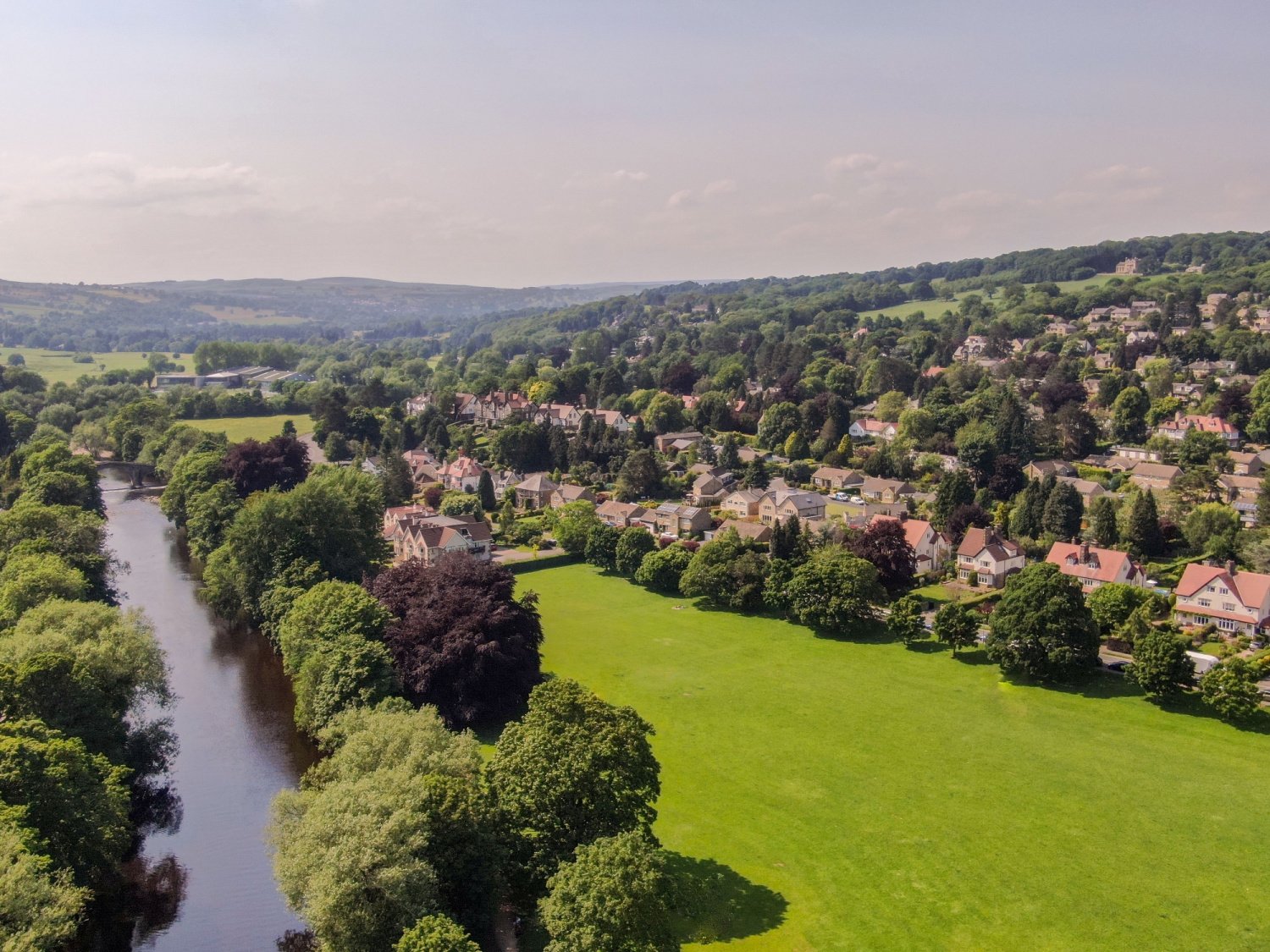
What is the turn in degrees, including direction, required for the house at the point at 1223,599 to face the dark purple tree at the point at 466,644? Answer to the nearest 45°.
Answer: approximately 45° to its right

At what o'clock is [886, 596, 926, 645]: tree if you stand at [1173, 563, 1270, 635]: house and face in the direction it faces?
The tree is roughly at 2 o'clock from the house.

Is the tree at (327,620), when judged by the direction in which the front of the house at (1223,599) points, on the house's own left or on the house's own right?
on the house's own right

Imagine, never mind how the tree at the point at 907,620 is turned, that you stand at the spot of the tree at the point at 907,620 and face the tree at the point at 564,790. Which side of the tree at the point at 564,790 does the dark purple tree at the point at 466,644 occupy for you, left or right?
right

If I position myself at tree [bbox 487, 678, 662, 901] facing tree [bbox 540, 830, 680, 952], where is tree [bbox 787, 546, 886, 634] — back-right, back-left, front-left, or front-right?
back-left

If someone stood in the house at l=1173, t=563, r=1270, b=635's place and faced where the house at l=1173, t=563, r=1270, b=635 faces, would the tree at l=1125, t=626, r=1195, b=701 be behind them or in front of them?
in front

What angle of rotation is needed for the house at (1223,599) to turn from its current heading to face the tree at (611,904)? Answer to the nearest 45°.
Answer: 0° — it already faces it

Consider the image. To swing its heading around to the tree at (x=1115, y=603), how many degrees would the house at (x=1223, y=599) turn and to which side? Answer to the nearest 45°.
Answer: approximately 45° to its right

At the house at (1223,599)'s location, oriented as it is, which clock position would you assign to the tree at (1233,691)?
The tree is roughly at 12 o'clock from the house.

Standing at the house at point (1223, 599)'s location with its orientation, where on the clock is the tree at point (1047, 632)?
The tree is roughly at 1 o'clock from the house.

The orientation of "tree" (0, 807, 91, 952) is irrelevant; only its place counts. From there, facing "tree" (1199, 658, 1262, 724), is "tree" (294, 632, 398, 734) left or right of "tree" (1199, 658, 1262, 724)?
left

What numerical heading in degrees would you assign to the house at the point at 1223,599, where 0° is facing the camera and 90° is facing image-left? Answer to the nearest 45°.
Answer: approximately 0°

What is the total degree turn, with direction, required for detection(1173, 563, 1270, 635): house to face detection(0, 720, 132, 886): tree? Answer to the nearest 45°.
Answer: approximately 45° to its right
